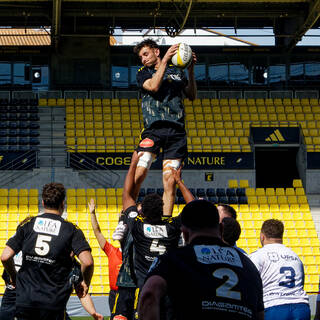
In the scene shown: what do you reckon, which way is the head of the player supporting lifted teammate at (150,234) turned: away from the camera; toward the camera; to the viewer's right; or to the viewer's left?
away from the camera

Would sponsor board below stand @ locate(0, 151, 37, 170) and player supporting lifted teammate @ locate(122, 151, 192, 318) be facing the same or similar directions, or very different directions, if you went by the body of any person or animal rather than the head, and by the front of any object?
very different directions

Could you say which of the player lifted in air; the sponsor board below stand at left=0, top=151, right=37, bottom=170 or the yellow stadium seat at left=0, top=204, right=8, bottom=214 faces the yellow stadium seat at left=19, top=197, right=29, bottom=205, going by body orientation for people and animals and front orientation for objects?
the sponsor board below stand

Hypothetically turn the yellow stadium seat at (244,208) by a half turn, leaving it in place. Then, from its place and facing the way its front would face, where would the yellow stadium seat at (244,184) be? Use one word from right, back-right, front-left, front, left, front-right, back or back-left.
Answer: front

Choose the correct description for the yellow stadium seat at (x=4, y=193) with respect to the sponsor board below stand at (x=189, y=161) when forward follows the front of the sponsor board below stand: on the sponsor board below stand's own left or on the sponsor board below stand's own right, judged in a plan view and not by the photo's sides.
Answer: on the sponsor board below stand's own right

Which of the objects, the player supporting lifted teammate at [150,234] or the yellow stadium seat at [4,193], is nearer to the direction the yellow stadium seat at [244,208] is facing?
the player supporting lifted teammate

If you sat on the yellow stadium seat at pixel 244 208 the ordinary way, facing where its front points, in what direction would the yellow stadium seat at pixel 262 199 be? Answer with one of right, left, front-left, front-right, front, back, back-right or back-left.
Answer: back-left

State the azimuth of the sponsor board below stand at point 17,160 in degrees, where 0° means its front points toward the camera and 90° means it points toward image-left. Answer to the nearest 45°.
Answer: approximately 0°

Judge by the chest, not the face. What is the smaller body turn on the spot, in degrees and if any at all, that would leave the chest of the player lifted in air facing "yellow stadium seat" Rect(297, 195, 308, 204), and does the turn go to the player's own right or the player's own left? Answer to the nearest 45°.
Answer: approximately 180°

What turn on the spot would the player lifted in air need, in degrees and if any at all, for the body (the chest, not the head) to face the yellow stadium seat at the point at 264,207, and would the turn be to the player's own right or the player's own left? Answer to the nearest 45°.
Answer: approximately 180°

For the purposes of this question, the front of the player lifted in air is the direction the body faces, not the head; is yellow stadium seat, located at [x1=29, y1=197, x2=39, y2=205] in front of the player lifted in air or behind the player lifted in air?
behind

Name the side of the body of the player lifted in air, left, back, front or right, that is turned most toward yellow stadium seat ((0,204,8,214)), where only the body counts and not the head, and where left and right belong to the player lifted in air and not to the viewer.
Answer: back

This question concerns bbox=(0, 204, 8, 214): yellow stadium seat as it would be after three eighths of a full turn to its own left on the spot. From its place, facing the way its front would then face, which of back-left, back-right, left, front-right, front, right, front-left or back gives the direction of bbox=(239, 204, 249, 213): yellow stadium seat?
front-right

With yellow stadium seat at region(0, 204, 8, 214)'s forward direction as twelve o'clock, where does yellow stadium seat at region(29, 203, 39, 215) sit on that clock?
yellow stadium seat at region(29, 203, 39, 215) is roughly at 9 o'clock from yellow stadium seat at region(0, 204, 8, 214).

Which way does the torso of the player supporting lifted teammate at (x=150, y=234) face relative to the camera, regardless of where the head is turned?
away from the camera
